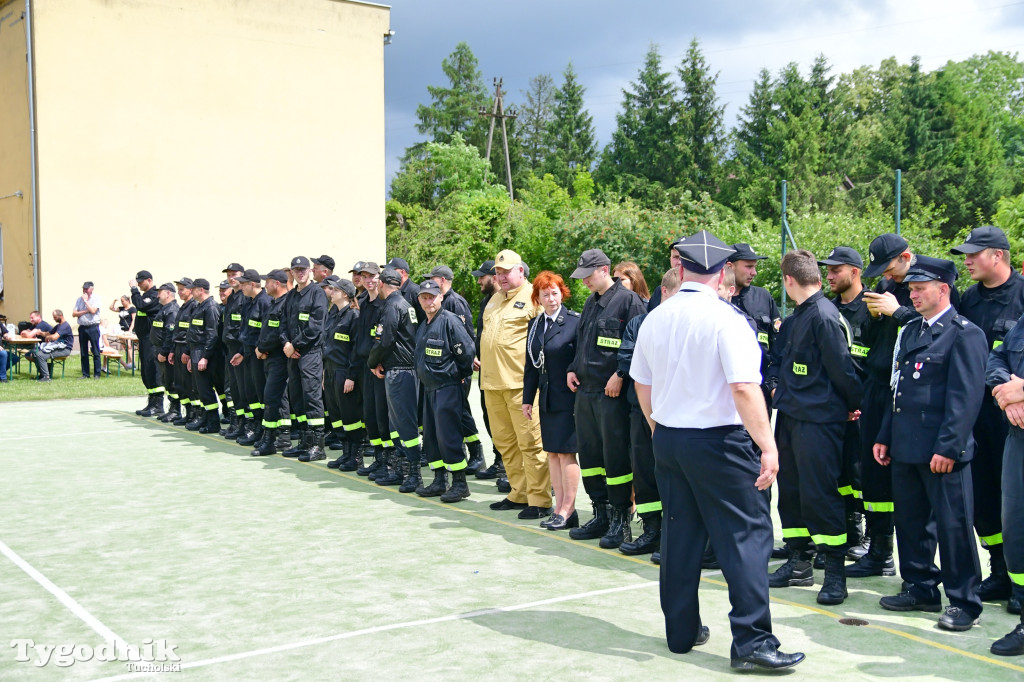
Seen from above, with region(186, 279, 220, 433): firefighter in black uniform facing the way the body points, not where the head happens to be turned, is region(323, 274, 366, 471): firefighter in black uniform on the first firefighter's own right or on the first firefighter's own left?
on the first firefighter's own left

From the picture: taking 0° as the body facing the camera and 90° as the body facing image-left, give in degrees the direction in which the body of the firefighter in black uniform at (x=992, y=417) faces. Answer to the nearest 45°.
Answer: approximately 45°

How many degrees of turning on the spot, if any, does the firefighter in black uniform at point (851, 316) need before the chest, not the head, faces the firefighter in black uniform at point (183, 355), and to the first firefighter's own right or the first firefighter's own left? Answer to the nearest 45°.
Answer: approximately 90° to the first firefighter's own right

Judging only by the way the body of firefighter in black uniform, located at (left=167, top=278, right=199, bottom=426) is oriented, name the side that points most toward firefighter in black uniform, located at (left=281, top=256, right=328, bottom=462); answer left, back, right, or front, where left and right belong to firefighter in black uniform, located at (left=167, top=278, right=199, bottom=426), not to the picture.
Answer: left

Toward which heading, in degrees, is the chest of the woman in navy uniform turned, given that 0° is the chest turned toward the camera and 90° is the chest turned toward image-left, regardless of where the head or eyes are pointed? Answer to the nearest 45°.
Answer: approximately 45°

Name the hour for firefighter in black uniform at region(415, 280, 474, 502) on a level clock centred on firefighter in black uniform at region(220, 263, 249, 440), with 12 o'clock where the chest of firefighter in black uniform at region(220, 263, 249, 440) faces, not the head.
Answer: firefighter in black uniform at region(415, 280, 474, 502) is roughly at 10 o'clock from firefighter in black uniform at region(220, 263, 249, 440).

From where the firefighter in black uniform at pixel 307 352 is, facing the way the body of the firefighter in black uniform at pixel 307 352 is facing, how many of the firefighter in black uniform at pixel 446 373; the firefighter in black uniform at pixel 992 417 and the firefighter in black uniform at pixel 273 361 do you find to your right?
1

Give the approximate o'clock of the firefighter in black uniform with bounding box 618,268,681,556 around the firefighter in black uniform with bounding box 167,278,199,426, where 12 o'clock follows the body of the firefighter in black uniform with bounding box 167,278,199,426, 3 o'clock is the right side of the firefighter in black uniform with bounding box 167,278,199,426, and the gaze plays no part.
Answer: the firefighter in black uniform with bounding box 618,268,681,556 is roughly at 10 o'clock from the firefighter in black uniform with bounding box 167,278,199,426.

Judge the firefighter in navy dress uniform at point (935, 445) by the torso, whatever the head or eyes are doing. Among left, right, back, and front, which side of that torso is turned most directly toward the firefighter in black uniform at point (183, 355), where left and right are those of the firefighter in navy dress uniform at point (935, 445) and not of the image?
right

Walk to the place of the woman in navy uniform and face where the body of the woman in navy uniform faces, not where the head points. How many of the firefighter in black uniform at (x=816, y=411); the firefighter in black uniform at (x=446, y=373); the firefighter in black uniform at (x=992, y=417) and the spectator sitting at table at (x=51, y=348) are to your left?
2

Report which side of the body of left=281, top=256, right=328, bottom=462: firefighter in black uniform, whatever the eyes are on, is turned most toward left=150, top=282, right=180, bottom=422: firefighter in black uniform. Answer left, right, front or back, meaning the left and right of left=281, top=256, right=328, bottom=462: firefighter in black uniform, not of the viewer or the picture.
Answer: right
